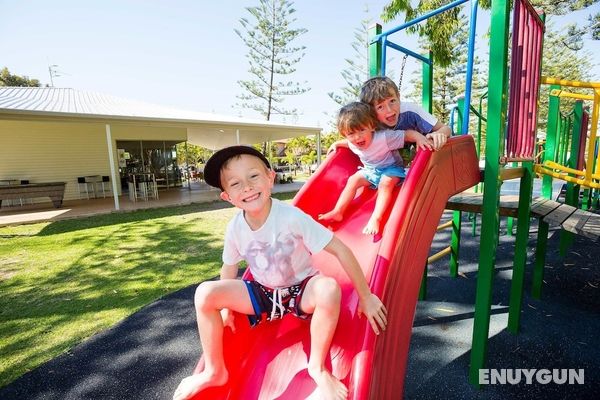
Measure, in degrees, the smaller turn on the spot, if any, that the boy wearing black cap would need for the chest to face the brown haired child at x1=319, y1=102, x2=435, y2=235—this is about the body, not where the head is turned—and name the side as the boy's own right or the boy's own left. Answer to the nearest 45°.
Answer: approximately 135° to the boy's own left

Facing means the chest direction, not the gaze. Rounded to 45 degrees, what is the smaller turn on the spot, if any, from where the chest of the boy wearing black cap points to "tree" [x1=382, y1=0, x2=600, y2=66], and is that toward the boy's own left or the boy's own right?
approximately 135° to the boy's own left

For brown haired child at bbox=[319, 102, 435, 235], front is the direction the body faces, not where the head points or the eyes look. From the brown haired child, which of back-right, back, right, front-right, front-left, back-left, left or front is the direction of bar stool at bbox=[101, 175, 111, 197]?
right

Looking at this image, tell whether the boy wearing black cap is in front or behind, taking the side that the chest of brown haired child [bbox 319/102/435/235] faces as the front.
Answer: in front

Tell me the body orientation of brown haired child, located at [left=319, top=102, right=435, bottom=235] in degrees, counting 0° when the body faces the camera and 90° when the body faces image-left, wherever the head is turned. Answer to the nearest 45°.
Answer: approximately 45°

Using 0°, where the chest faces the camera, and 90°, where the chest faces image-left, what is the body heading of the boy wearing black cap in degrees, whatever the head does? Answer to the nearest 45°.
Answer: approximately 0°

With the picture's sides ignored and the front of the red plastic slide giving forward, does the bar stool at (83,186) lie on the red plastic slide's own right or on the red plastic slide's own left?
on the red plastic slide's own right

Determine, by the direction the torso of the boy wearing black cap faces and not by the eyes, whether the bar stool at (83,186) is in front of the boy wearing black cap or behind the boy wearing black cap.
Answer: behind

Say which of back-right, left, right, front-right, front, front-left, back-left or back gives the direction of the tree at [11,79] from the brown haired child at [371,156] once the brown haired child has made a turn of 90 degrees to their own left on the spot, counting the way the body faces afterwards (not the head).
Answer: back

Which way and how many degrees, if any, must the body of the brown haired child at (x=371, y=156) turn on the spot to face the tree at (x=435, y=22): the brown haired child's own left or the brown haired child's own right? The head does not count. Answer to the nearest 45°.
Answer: approximately 135° to the brown haired child's own right
